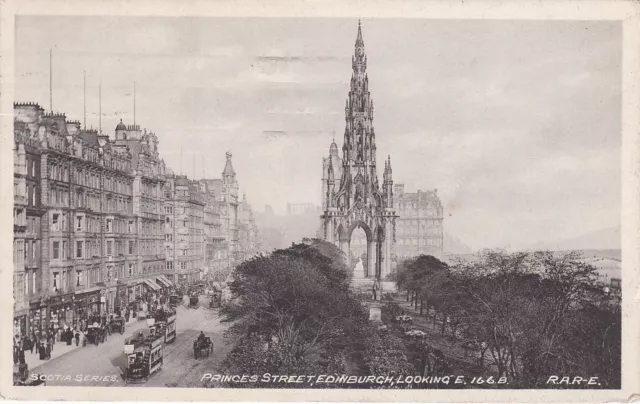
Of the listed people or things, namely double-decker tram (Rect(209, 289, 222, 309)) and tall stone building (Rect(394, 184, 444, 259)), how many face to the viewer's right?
0

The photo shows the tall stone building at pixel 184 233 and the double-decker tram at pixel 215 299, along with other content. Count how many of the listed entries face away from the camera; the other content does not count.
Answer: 0

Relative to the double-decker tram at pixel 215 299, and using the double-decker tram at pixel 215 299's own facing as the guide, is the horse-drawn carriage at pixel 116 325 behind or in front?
in front

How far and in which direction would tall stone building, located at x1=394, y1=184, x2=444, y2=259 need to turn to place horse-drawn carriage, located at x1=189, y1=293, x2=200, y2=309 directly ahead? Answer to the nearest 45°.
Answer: approximately 45° to its right

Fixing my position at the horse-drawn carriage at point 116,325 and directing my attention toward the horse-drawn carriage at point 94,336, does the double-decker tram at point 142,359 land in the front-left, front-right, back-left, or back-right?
front-left

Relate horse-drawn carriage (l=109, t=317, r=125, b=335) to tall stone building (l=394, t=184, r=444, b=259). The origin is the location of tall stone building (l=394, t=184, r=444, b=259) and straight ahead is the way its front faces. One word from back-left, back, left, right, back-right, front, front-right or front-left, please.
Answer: front-right

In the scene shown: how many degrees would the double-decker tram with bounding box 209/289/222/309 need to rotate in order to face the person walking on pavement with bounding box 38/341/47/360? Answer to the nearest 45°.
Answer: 0° — it already faces them

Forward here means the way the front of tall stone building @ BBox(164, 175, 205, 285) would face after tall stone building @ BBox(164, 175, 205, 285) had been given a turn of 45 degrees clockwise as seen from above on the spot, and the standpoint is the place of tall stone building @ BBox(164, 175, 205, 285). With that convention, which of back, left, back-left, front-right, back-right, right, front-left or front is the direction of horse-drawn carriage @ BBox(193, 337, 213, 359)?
front

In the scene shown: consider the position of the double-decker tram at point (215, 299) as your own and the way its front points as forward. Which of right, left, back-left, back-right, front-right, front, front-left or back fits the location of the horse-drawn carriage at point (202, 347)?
front-left

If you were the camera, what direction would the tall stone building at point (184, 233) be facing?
facing the viewer and to the right of the viewer

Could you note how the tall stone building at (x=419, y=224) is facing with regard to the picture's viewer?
facing the viewer

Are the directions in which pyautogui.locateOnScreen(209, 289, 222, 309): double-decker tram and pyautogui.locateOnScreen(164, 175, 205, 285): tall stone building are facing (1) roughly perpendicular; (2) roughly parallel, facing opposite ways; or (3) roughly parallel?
roughly perpendicular

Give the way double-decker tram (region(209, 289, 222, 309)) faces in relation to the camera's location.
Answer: facing the viewer and to the left of the viewer

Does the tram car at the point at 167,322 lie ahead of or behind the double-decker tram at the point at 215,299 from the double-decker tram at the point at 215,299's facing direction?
ahead
